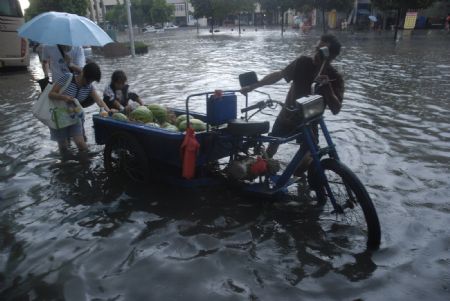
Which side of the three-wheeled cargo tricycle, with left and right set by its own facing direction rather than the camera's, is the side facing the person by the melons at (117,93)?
back

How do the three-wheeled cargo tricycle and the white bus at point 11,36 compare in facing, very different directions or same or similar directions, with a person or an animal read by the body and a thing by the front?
very different directions

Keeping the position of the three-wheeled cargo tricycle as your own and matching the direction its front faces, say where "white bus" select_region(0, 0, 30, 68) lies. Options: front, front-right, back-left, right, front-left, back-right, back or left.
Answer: back

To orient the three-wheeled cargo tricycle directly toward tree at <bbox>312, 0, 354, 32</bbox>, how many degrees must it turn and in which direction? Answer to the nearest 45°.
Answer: approximately 135° to its left

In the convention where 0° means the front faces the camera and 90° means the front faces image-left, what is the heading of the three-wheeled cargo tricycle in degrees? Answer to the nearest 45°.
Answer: approximately 315°

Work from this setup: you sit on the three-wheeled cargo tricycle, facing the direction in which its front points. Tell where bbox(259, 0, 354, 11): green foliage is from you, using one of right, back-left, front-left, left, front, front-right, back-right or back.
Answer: back-left
